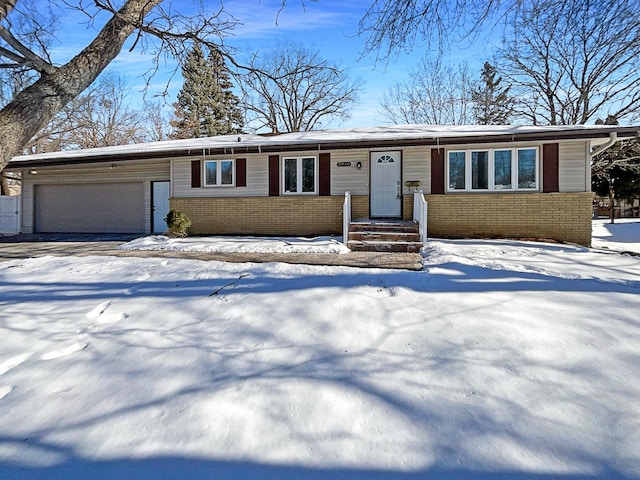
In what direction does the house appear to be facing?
toward the camera

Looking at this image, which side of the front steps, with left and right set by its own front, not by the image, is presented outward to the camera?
front

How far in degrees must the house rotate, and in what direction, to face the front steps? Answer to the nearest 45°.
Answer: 0° — it already faces it

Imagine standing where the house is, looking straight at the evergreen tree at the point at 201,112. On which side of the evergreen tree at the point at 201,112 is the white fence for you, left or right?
left

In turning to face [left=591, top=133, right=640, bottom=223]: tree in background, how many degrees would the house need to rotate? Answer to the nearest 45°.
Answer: approximately 135° to its left

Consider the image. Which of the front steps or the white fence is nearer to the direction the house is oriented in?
the front steps

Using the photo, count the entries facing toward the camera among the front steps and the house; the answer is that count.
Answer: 2
